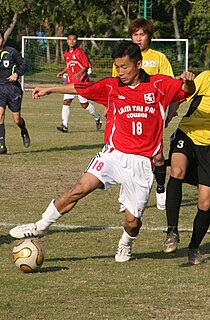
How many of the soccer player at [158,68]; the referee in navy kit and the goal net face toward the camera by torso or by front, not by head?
3

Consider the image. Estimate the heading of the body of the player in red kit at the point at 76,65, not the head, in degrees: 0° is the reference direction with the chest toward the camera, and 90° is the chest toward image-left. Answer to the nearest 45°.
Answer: approximately 45°

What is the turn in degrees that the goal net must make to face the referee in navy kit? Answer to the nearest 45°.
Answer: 0° — it already faces them

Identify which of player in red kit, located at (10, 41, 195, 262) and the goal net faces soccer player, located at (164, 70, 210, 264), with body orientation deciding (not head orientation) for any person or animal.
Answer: the goal net

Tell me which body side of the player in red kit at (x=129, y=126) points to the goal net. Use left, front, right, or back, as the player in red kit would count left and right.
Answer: back

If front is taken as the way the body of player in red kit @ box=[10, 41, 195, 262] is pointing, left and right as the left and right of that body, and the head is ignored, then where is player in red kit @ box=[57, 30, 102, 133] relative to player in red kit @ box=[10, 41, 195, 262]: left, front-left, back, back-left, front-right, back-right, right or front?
back

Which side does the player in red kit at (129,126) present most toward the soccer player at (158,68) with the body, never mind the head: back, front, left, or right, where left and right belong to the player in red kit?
back

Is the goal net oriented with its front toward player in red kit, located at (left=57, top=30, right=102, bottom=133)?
yes

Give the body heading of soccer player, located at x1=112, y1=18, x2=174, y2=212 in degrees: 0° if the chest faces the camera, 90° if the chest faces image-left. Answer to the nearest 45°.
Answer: approximately 0°
